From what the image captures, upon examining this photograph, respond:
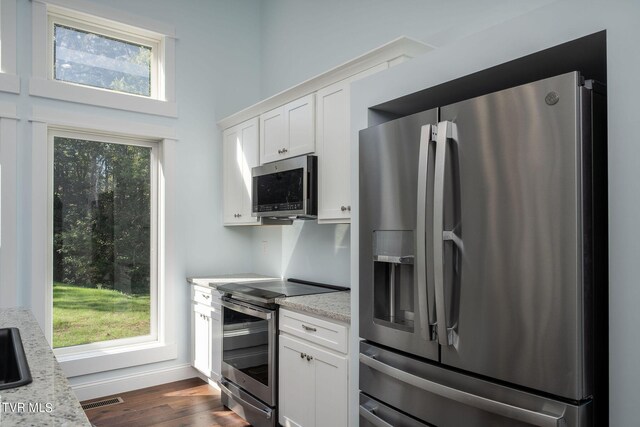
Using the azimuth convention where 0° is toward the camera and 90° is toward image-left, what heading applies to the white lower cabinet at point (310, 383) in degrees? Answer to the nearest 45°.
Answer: approximately 45°

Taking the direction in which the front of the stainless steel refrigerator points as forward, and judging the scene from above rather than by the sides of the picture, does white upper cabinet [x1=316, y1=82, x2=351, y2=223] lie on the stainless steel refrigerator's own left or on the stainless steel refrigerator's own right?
on the stainless steel refrigerator's own right

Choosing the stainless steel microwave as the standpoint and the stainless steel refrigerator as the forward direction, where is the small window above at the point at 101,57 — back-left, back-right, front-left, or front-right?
back-right

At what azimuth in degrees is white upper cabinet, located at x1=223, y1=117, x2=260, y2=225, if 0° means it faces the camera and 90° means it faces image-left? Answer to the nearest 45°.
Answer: approximately 45°

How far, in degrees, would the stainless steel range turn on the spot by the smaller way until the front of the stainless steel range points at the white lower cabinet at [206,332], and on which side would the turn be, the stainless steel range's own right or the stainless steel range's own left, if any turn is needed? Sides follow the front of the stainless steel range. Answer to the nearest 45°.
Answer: approximately 90° to the stainless steel range's own right
